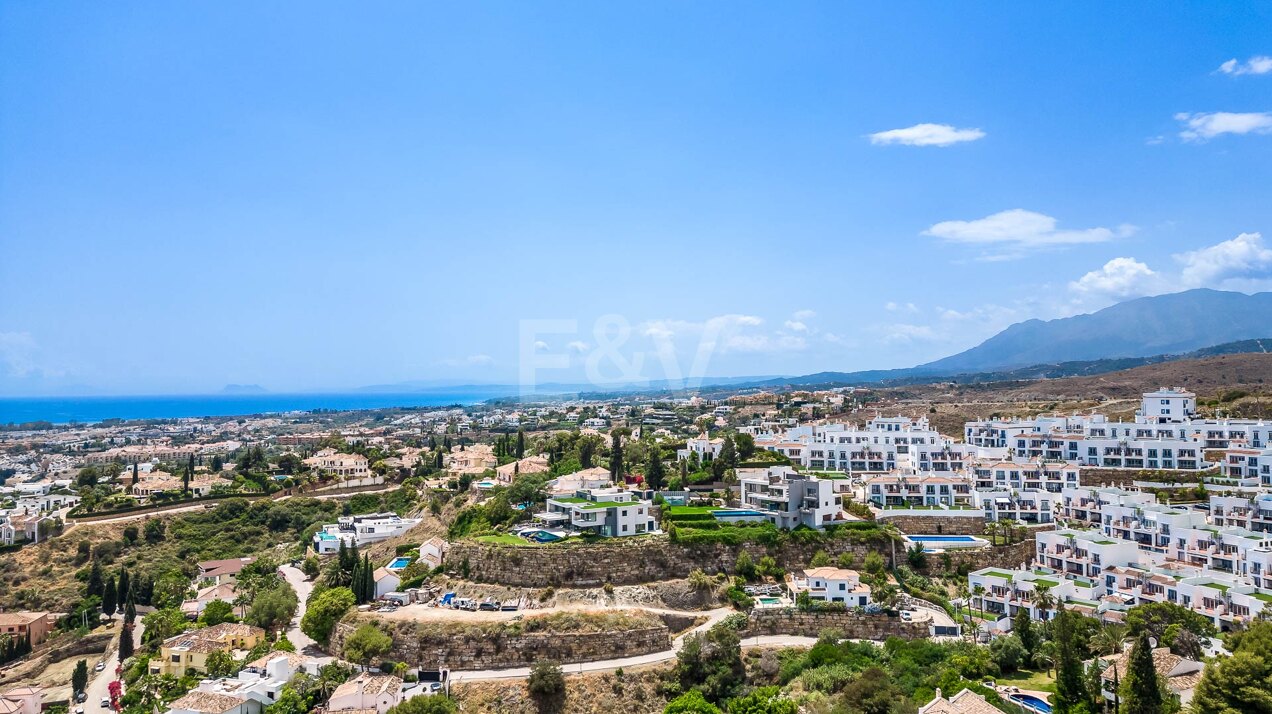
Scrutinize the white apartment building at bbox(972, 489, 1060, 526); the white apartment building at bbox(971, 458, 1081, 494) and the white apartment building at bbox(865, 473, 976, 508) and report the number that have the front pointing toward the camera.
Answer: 3

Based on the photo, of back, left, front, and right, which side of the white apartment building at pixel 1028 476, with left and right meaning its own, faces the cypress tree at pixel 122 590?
right

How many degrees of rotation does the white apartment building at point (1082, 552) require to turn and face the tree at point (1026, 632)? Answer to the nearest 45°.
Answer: approximately 45° to its left

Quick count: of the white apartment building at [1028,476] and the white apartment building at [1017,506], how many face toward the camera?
2

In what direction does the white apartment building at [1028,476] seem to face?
toward the camera

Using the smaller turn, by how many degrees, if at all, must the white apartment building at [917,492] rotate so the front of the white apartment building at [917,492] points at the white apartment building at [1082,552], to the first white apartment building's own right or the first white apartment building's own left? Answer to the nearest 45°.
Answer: approximately 45° to the first white apartment building's own left

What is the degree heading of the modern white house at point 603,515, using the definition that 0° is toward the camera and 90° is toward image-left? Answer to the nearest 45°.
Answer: approximately 45°

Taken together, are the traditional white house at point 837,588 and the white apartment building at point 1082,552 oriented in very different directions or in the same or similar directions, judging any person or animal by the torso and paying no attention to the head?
same or similar directions

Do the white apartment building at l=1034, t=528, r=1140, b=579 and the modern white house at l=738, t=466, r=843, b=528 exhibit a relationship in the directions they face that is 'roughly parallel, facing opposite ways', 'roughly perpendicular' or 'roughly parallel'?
roughly parallel

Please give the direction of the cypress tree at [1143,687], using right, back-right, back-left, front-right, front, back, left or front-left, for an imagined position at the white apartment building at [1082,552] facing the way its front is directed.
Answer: front-left

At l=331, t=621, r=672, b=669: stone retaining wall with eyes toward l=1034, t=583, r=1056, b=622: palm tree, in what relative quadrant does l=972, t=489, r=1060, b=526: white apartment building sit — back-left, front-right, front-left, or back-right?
front-left

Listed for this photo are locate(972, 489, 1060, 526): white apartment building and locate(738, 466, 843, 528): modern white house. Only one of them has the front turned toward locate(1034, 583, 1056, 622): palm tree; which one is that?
the white apartment building

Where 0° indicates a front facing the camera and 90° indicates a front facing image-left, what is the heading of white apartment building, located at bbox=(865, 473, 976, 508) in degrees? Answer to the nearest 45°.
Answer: approximately 0°

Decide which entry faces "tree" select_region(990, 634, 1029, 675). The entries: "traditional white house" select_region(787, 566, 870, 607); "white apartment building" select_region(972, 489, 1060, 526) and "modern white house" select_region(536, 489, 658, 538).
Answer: the white apartment building

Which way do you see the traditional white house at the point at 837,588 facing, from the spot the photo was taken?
facing the viewer and to the left of the viewer

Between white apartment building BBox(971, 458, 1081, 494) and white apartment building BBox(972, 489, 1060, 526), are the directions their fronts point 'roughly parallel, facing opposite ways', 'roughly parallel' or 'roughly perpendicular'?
roughly parallel

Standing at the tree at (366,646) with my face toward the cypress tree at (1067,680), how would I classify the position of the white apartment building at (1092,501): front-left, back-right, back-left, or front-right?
front-left

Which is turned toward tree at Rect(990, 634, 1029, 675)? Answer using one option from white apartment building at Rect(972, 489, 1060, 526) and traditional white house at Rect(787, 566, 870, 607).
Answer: the white apartment building
